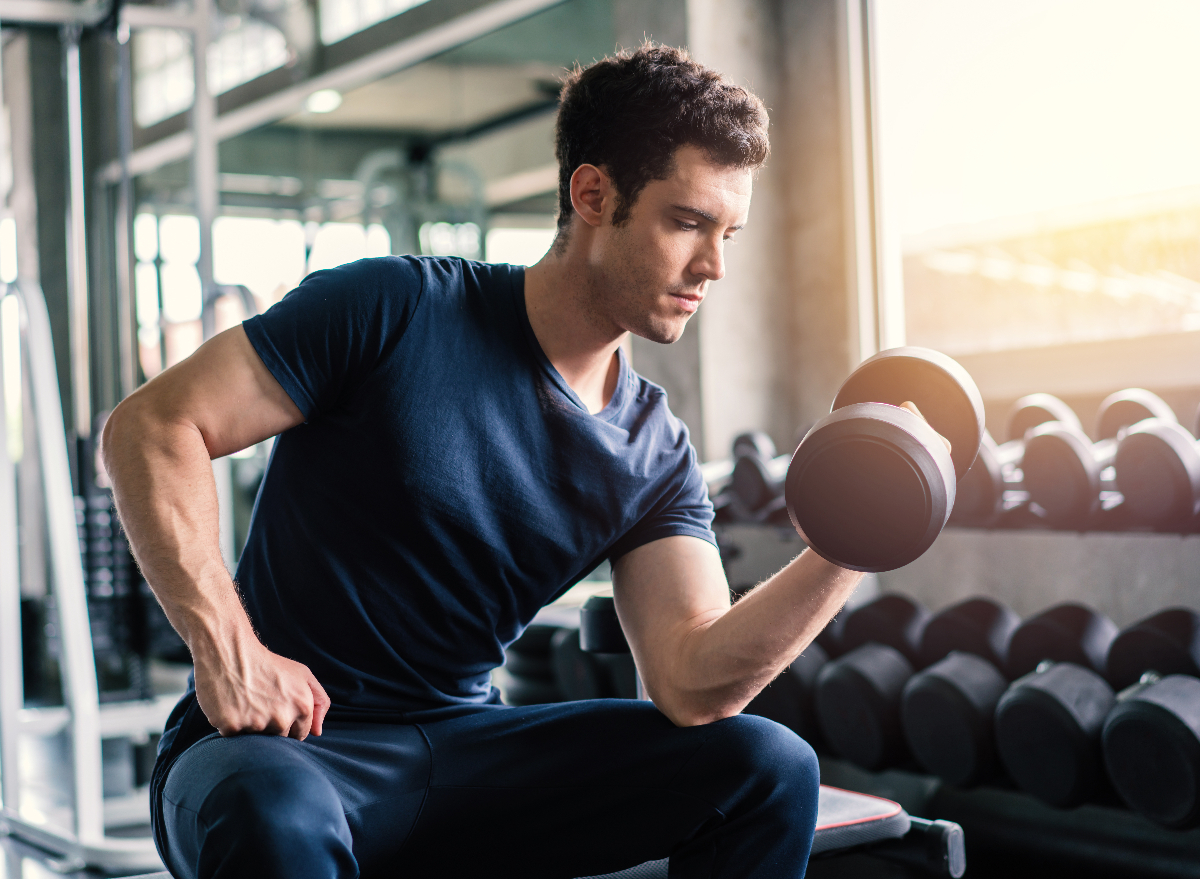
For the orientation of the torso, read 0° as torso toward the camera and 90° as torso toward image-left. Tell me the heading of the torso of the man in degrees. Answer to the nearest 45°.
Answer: approximately 315°

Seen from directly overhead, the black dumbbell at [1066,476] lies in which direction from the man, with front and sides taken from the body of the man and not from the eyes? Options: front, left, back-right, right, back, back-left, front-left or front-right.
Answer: left

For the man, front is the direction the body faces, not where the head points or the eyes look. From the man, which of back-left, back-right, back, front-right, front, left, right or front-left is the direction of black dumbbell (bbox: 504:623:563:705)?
back-left

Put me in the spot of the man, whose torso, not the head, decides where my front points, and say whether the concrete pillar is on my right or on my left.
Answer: on my left

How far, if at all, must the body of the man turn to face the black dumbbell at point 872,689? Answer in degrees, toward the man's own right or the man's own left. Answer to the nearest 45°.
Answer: approximately 90° to the man's own left

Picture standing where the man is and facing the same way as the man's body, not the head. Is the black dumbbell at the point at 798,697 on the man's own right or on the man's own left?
on the man's own left

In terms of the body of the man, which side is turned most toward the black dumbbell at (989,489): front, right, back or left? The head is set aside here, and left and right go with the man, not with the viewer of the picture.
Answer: left
